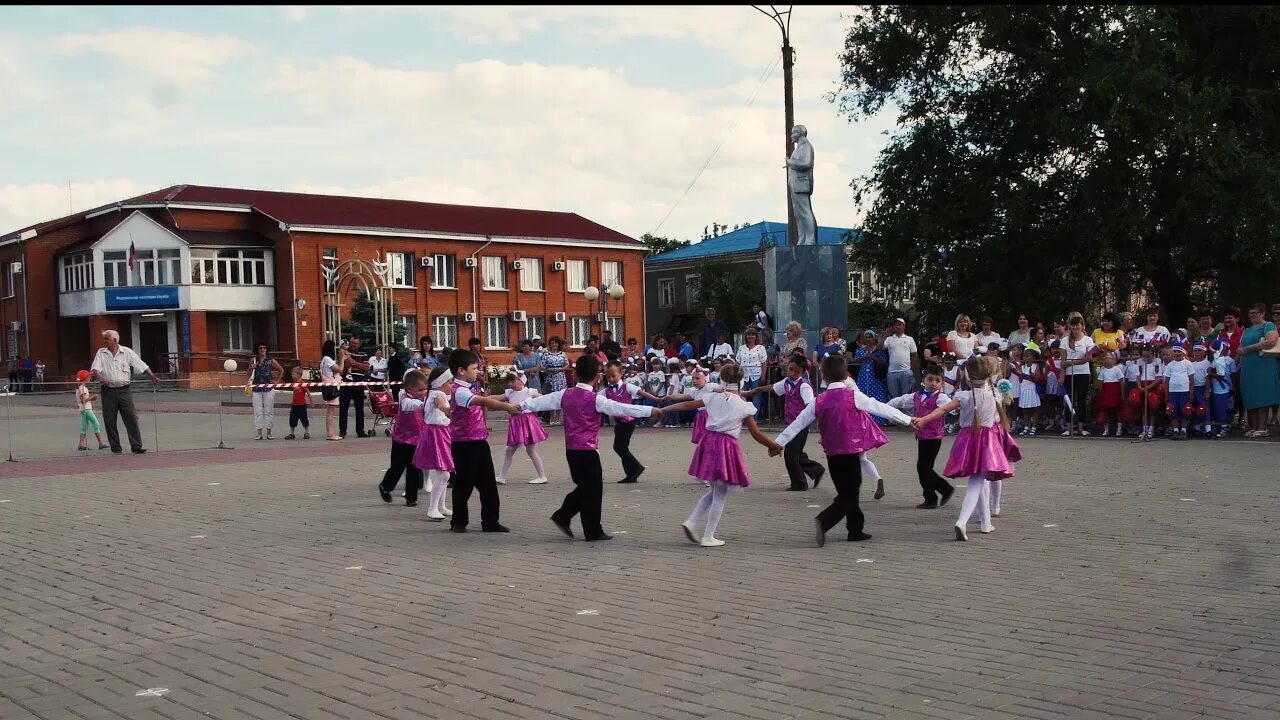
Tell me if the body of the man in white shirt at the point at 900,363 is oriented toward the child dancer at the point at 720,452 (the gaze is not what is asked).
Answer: yes

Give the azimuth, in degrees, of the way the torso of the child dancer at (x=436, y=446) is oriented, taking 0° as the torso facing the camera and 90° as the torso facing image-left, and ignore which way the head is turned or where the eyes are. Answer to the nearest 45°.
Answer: approximately 270°

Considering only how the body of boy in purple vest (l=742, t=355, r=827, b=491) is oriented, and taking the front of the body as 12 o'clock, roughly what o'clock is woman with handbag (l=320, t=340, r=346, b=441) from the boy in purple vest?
The woman with handbag is roughly at 3 o'clock from the boy in purple vest.

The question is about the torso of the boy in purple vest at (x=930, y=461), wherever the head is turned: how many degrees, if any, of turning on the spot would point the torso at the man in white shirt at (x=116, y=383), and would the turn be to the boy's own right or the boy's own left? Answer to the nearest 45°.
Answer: approximately 45° to the boy's own right

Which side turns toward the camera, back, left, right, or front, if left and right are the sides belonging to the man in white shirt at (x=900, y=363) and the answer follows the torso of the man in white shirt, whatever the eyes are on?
front

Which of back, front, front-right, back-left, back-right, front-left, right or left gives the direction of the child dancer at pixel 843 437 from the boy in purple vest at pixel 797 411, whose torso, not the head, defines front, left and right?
front-left

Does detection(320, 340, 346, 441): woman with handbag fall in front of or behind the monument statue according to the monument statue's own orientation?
in front

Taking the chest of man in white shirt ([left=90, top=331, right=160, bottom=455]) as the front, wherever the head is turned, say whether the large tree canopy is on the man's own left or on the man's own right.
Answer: on the man's own left

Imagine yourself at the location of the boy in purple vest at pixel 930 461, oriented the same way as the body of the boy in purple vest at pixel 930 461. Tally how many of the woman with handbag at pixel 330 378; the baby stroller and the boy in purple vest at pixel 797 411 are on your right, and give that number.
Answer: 3

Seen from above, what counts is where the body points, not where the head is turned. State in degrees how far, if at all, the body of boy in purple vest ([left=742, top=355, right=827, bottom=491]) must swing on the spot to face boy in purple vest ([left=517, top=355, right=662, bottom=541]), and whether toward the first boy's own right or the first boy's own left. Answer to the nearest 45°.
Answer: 0° — they already face them
